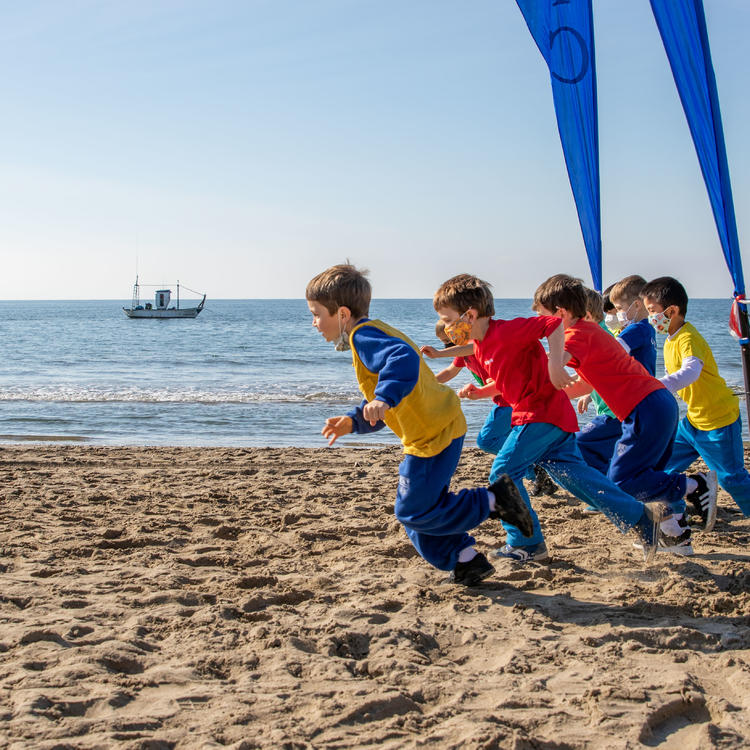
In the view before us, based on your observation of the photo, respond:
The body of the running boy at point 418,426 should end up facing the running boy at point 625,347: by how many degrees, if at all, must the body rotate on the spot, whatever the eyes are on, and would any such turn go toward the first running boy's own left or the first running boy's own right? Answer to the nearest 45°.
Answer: approximately 135° to the first running boy's own right

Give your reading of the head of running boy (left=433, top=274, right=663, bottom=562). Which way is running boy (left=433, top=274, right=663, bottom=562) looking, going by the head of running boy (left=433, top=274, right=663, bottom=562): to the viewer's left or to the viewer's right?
to the viewer's left

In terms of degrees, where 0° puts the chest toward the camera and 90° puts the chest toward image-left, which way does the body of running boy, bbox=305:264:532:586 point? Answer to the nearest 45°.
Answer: approximately 90°

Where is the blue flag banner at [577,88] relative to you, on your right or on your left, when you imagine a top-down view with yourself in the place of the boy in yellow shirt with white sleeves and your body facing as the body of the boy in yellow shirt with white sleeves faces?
on your right

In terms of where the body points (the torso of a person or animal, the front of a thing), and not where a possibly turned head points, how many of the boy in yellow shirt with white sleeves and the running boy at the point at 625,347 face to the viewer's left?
2

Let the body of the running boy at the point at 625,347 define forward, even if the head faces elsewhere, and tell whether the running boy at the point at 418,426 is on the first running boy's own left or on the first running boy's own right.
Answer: on the first running boy's own left

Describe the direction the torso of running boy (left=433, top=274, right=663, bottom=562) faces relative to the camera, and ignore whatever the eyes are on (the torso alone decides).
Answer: to the viewer's left

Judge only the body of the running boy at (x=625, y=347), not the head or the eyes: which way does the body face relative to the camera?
to the viewer's left

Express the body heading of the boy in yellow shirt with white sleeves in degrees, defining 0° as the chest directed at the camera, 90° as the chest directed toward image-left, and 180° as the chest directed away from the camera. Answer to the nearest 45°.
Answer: approximately 90°
